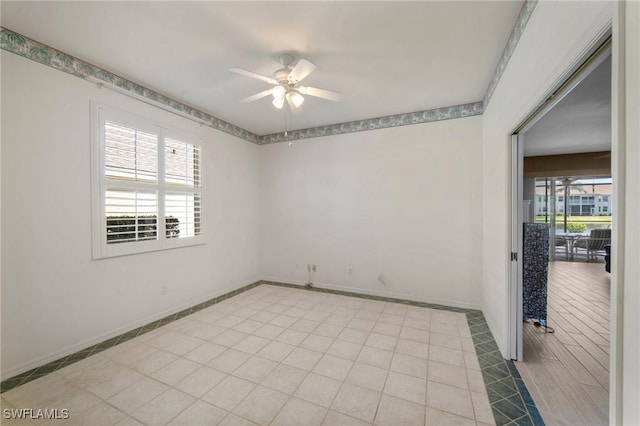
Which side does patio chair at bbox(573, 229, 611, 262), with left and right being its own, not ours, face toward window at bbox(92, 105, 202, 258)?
front

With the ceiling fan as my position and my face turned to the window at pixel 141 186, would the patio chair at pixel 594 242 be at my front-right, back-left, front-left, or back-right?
back-right

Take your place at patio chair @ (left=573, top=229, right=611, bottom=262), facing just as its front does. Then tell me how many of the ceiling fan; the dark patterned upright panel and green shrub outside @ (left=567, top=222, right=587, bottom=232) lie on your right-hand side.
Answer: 1

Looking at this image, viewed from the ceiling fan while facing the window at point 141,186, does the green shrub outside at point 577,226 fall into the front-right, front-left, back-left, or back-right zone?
back-right

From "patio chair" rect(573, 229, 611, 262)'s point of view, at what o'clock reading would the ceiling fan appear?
The ceiling fan is roughly at 11 o'clock from the patio chair.

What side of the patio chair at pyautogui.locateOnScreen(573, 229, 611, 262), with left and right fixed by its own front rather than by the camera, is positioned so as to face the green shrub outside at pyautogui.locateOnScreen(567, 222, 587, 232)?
right

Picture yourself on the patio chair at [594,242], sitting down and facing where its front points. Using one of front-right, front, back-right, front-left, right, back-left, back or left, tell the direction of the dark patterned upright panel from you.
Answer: front-left
